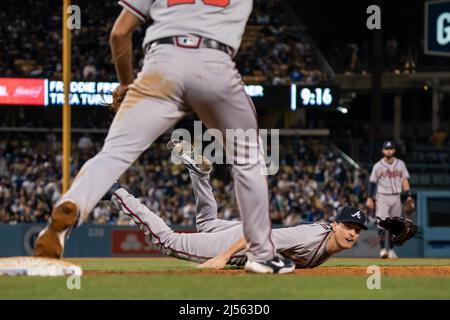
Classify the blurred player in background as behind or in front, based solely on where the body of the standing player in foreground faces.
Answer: in front

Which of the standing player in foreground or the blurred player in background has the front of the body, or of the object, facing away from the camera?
the standing player in foreground

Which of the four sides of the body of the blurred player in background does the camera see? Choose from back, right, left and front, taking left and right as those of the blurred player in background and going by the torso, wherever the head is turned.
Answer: front

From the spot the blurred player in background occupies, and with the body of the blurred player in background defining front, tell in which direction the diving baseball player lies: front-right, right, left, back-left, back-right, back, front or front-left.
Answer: front

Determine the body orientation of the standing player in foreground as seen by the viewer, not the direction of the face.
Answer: away from the camera

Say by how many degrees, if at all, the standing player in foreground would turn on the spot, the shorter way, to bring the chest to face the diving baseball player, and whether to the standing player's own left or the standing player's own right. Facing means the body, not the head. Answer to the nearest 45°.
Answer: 0° — they already face them

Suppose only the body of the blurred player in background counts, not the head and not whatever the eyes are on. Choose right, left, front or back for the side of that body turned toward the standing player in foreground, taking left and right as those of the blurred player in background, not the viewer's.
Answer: front

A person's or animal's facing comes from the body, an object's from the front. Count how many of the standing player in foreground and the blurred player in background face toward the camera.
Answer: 1

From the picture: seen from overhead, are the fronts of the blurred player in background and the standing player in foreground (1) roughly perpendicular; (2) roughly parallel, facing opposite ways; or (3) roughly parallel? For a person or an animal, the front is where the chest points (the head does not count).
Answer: roughly parallel, facing opposite ways
